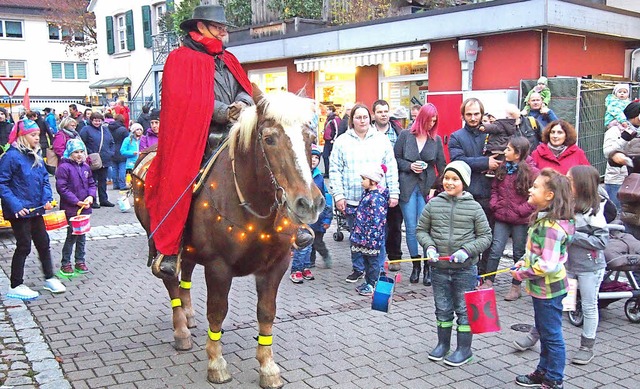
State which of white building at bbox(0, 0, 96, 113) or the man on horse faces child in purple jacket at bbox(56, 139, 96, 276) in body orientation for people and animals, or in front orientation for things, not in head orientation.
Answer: the white building

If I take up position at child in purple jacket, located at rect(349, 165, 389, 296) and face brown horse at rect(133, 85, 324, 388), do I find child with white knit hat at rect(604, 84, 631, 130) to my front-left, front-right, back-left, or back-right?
back-left

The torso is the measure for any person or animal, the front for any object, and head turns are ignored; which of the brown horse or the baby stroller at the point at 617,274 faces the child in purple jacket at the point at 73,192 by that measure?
the baby stroller

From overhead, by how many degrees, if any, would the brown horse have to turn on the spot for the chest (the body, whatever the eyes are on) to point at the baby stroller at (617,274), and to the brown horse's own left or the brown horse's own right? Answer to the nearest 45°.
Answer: approximately 45° to the brown horse's own left

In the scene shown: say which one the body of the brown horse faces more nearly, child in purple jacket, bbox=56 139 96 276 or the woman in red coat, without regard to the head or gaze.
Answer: the woman in red coat

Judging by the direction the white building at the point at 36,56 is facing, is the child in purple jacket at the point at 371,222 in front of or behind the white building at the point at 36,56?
in front

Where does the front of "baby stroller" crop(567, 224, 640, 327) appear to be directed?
to the viewer's left

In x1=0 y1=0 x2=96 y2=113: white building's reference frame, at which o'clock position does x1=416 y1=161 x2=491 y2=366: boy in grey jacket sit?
The boy in grey jacket is roughly at 12 o'clock from the white building.

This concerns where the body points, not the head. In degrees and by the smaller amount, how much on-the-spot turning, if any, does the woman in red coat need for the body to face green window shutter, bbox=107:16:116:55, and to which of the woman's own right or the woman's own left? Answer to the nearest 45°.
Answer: approximately 135° to the woman's own right

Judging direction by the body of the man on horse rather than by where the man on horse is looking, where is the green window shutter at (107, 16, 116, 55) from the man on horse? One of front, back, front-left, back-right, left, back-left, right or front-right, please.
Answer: back-left

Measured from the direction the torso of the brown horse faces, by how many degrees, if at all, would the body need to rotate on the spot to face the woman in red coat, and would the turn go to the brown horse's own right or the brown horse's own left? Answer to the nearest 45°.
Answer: approximately 90° to the brown horse's own left

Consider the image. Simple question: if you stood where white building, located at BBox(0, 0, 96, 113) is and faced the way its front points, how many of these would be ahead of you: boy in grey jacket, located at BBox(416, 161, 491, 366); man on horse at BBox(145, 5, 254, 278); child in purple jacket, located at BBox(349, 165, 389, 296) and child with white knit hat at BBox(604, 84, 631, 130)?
4

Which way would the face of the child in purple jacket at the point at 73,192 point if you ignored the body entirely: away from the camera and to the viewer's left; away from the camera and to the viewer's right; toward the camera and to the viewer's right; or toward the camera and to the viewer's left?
toward the camera and to the viewer's right

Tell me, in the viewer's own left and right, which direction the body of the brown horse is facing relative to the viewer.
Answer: facing the viewer and to the right of the viewer

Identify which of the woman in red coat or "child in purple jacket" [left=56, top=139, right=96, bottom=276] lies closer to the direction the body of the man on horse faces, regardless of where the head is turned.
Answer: the woman in red coat

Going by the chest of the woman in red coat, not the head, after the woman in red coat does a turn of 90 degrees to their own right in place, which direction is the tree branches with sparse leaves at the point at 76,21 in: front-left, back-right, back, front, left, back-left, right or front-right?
front-right
